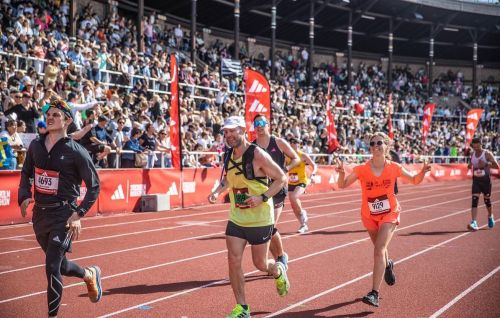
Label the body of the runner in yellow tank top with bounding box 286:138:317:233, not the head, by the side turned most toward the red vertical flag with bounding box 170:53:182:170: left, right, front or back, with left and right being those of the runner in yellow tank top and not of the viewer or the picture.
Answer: right

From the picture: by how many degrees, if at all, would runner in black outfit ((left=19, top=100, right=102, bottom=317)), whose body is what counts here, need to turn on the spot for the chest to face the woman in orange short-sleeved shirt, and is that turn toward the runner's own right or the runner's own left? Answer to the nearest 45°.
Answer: approximately 135° to the runner's own left

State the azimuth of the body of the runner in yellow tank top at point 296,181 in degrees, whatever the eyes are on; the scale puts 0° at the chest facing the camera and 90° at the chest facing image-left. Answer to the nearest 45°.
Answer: approximately 45°

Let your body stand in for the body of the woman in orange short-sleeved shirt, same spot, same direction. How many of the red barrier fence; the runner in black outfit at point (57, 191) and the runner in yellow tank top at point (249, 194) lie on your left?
0

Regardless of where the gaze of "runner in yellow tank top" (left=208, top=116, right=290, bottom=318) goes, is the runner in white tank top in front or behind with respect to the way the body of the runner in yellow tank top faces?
behind

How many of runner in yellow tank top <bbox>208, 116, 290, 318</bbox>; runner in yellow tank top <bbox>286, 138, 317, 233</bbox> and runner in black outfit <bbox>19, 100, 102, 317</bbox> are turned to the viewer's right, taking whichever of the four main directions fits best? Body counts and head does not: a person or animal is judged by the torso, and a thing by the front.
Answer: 0

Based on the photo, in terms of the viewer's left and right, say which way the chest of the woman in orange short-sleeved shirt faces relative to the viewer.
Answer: facing the viewer

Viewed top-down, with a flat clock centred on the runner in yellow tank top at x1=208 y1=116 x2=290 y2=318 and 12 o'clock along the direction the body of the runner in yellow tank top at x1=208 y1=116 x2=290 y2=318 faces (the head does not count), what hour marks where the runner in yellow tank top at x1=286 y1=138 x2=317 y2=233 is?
the runner in yellow tank top at x1=286 y1=138 x2=317 y2=233 is roughly at 5 o'clock from the runner in yellow tank top at x1=208 y1=116 x2=290 y2=318.

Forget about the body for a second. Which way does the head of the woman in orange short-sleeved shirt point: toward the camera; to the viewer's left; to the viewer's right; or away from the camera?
toward the camera

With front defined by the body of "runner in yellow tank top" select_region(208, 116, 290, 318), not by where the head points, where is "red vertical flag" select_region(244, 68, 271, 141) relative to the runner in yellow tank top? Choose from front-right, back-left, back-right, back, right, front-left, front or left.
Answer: back-right

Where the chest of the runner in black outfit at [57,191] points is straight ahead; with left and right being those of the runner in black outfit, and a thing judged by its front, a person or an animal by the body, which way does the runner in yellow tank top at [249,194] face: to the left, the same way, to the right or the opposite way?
the same way

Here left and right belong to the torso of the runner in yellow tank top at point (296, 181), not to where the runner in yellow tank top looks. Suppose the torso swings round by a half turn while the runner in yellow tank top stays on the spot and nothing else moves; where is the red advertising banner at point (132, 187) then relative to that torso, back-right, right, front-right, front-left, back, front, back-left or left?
left

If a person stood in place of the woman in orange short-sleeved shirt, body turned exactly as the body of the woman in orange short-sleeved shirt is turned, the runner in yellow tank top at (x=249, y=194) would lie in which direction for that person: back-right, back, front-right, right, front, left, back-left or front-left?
front-right

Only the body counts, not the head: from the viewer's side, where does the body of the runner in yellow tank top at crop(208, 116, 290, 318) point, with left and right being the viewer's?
facing the viewer and to the left of the viewer

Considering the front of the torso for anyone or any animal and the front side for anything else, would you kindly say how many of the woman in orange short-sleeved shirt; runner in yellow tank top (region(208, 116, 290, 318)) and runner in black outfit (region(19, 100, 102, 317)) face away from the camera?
0
